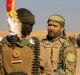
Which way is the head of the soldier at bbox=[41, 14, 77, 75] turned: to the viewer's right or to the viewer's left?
to the viewer's left

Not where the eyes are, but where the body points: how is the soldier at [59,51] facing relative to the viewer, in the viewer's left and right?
facing the viewer and to the left of the viewer

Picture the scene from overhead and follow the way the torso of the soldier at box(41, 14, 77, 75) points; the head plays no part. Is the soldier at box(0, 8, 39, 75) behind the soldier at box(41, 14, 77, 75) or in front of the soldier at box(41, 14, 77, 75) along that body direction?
in front
